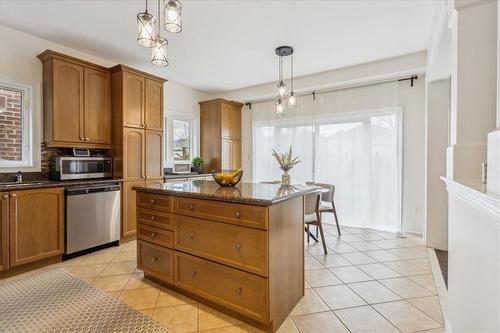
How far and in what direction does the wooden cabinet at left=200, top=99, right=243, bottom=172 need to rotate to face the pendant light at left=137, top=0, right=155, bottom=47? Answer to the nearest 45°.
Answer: approximately 45° to its right

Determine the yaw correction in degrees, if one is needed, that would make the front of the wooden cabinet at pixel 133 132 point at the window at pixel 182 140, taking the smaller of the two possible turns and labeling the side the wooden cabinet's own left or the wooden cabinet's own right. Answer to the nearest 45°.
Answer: approximately 90° to the wooden cabinet's own left

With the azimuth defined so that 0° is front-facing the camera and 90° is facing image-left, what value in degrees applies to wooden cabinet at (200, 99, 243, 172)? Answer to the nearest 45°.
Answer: approximately 315°

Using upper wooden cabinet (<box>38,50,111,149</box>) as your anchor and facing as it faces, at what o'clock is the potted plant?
The potted plant is roughly at 10 o'clock from the upper wooden cabinet.

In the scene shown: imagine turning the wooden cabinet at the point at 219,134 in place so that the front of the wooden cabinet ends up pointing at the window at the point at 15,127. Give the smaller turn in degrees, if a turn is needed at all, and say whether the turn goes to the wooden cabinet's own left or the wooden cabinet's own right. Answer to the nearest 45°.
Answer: approximately 90° to the wooden cabinet's own right

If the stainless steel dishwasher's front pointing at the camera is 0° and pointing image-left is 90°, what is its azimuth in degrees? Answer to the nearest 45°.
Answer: approximately 315°

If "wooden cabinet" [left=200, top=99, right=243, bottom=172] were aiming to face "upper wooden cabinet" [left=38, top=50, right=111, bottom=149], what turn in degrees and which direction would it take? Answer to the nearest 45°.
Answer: approximately 90° to its right

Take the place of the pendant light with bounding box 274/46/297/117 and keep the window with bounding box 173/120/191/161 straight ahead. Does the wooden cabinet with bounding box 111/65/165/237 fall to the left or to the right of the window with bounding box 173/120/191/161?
left

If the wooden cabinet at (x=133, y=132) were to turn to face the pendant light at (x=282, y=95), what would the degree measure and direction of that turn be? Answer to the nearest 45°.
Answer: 0° — it already faces it

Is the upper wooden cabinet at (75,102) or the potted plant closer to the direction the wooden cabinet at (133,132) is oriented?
the potted plant
